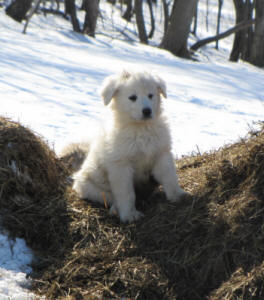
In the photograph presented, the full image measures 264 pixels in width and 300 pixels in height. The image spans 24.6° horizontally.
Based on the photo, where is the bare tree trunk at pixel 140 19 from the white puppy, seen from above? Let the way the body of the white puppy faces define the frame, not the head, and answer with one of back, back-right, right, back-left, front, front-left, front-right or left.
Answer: back-left

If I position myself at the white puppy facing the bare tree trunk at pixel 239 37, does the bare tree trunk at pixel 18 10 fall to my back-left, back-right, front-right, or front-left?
front-left

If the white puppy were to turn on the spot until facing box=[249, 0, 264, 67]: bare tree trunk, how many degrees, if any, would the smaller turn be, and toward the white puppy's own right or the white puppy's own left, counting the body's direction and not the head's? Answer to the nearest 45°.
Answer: approximately 135° to the white puppy's own left

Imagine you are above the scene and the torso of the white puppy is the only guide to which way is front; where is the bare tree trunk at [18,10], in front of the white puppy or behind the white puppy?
behind

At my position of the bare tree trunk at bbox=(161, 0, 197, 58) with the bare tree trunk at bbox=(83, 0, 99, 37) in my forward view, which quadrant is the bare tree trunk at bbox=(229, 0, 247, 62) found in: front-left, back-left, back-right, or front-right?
back-right

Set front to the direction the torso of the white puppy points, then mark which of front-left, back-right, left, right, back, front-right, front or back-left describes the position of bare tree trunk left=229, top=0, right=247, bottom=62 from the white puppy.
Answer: back-left

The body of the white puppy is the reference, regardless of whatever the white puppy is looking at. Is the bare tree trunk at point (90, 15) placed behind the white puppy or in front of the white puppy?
behind

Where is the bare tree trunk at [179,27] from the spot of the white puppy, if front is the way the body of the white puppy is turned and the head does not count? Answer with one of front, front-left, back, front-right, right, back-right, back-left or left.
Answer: back-left

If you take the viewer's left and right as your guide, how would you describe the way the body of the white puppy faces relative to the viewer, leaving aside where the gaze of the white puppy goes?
facing the viewer and to the right of the viewer
